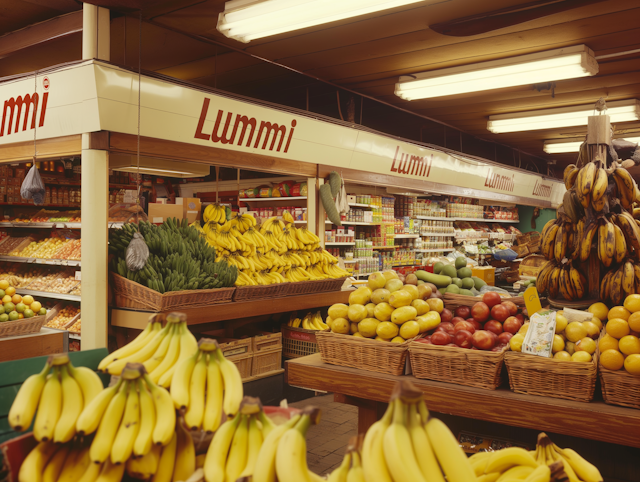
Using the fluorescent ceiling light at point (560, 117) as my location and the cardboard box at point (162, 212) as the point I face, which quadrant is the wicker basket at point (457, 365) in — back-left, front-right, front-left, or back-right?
front-left

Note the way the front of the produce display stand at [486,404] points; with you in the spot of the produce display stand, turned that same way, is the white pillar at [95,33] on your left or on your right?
on your right

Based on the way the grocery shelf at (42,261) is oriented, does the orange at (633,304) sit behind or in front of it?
in front

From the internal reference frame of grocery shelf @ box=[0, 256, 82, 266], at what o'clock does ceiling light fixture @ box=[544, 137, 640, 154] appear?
The ceiling light fixture is roughly at 9 o'clock from the grocery shelf.

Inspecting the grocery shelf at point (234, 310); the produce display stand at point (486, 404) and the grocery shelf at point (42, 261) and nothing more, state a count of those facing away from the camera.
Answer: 0

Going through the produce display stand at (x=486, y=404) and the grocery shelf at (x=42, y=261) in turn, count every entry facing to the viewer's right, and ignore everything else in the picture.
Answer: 0

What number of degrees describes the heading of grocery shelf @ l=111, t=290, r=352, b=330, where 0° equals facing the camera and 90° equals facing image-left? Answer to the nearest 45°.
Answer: approximately 315°

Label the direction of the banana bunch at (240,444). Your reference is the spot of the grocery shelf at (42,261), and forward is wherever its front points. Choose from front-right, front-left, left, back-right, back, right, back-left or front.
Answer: front

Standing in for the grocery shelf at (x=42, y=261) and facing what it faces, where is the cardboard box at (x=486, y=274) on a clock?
The cardboard box is roughly at 9 o'clock from the grocery shelf.

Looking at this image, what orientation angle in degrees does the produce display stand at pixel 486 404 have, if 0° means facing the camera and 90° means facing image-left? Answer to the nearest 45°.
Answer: approximately 45°

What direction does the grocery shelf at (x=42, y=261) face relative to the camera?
toward the camera

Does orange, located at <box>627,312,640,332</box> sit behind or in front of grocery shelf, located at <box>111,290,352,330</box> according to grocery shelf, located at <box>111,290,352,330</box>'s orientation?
in front
